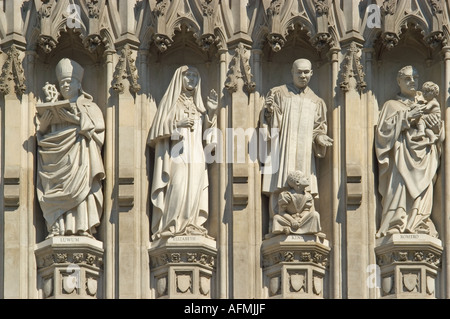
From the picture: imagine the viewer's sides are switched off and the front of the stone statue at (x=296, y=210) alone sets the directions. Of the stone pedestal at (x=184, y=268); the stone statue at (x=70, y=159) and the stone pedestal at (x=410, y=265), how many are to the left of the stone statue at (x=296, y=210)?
1

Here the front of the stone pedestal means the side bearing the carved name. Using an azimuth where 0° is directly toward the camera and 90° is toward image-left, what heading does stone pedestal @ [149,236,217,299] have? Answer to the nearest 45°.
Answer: approximately 0°

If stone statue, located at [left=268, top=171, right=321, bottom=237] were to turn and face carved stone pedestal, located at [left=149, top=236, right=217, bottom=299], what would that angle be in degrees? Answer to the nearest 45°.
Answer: approximately 90° to its right

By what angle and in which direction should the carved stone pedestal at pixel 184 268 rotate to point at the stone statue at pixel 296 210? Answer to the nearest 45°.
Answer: approximately 90° to its left

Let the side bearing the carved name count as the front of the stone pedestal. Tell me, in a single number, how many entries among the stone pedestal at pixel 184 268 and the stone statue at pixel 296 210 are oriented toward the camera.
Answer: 2

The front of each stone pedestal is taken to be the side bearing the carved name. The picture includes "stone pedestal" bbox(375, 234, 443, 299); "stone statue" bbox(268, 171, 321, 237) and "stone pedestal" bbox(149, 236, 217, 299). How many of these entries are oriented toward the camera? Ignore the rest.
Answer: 3

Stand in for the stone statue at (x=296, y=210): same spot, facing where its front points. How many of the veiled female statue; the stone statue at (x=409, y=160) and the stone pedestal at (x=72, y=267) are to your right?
2

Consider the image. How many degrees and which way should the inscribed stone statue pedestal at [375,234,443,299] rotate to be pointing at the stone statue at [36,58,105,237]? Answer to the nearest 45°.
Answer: approximately 90° to its right

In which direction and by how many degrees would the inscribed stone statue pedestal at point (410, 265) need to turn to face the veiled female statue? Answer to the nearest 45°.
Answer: approximately 90° to its right

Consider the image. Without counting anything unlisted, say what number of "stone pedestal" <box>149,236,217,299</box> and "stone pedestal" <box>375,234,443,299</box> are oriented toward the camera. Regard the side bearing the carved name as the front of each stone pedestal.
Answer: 2

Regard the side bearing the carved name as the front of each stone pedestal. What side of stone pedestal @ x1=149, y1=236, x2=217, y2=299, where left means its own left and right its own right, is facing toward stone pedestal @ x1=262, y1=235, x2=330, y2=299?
left

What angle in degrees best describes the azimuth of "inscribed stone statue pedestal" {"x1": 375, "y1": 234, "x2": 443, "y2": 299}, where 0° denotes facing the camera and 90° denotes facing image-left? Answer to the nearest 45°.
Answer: approximately 0°
